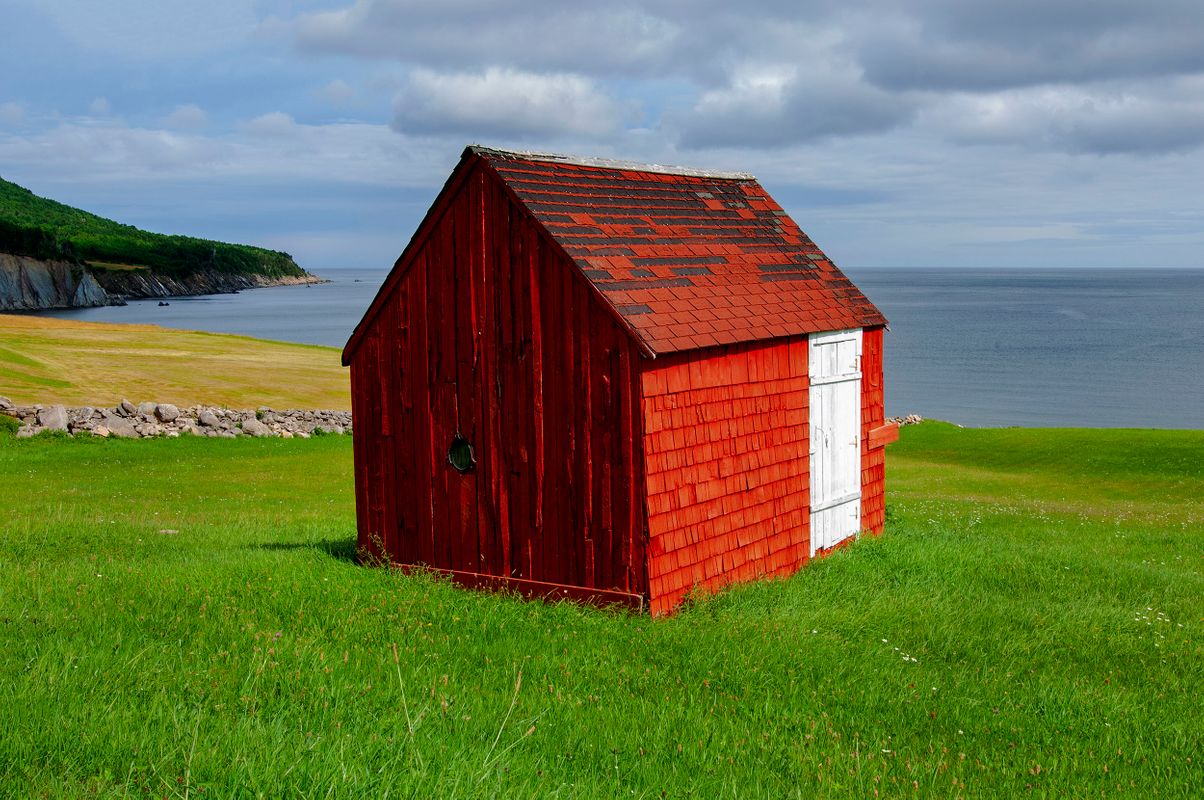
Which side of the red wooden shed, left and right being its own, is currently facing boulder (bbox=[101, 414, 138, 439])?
back

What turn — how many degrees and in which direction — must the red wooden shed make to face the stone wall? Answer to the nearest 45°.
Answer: approximately 180°

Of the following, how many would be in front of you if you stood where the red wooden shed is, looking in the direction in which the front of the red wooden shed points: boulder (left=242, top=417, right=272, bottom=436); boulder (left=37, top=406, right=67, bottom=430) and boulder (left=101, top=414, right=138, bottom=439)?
0

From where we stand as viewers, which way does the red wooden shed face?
facing the viewer and to the right of the viewer

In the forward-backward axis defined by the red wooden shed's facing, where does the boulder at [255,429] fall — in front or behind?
behind

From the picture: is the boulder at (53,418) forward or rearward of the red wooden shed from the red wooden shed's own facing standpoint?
rearward
